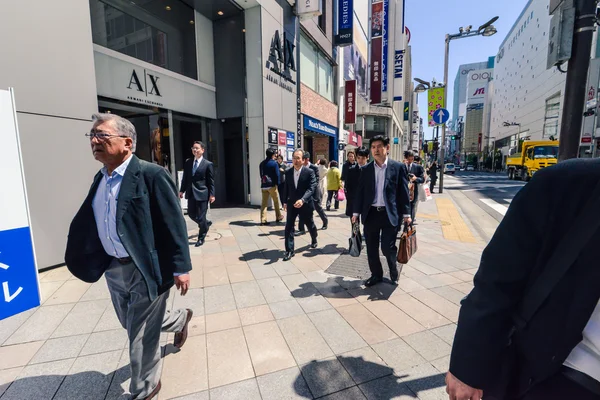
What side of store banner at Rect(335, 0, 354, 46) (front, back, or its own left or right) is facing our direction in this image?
front

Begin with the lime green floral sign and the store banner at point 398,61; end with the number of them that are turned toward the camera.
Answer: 2

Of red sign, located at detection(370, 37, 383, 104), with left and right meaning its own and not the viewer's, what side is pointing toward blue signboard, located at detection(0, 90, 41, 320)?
front

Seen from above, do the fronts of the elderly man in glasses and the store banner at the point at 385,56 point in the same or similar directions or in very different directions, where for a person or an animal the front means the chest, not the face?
same or similar directions

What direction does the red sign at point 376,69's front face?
toward the camera

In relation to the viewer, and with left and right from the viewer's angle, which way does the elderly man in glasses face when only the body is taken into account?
facing the viewer and to the left of the viewer

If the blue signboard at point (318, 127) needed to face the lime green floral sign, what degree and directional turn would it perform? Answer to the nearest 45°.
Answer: approximately 90° to its left

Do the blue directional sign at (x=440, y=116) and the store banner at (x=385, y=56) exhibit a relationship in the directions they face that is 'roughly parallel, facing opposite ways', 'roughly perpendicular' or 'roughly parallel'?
roughly parallel

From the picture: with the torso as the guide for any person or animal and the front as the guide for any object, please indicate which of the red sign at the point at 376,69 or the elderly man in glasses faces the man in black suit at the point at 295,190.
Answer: the red sign

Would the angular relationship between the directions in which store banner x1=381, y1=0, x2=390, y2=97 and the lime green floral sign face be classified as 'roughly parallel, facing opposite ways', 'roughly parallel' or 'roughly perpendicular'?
roughly parallel

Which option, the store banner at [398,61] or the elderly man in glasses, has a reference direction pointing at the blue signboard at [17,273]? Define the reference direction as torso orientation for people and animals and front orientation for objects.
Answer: the store banner

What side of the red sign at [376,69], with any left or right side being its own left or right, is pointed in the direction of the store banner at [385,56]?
back

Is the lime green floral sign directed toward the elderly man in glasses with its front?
yes

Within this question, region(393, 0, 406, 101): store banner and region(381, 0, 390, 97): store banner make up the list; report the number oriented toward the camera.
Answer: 2
